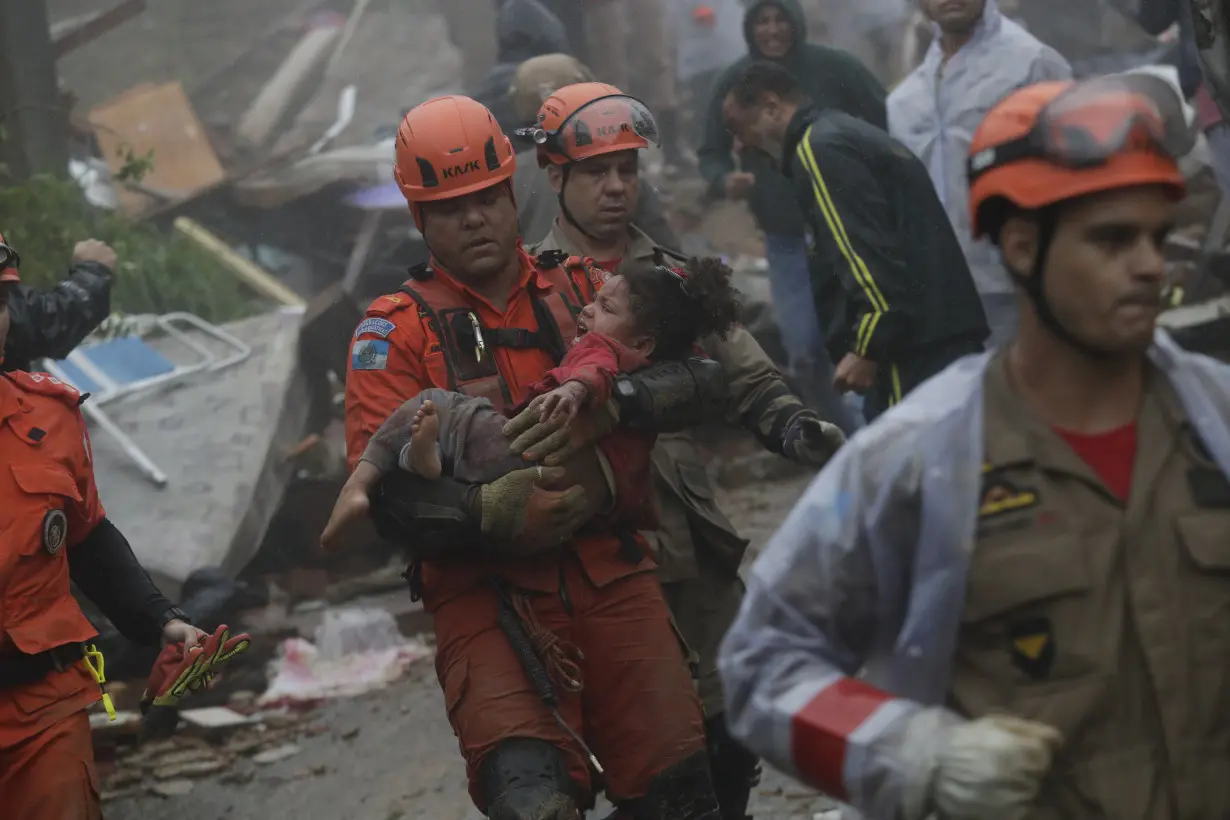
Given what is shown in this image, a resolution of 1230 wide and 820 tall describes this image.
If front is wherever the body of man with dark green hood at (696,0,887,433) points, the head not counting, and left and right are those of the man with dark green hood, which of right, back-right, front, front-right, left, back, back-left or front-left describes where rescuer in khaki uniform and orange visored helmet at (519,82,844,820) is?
front

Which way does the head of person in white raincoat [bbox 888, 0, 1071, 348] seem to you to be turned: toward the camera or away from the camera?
toward the camera

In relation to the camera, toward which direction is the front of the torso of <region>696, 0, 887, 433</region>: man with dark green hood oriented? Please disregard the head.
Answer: toward the camera

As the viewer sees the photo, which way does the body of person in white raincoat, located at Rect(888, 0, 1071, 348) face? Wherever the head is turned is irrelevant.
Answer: toward the camera

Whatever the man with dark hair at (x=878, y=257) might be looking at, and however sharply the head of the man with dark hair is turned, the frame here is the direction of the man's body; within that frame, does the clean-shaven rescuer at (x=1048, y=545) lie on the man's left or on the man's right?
on the man's left

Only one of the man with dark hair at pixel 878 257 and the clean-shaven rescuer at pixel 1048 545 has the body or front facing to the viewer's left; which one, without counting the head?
the man with dark hair

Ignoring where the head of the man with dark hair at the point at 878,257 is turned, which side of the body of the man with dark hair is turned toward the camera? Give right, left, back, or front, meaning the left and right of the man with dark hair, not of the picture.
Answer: left

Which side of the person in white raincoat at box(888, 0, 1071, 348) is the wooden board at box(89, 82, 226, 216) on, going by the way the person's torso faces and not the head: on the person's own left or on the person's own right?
on the person's own right

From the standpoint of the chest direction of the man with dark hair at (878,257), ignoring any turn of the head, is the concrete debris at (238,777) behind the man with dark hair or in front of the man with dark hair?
in front

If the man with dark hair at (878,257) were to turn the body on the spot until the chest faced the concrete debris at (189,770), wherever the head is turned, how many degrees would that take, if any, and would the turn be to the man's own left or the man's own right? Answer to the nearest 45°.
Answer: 0° — they already face it

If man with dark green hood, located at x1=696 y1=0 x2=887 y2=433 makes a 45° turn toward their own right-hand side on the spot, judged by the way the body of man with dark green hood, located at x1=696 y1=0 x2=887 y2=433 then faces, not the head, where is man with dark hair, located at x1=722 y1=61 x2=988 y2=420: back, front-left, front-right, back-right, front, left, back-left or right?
front-left
